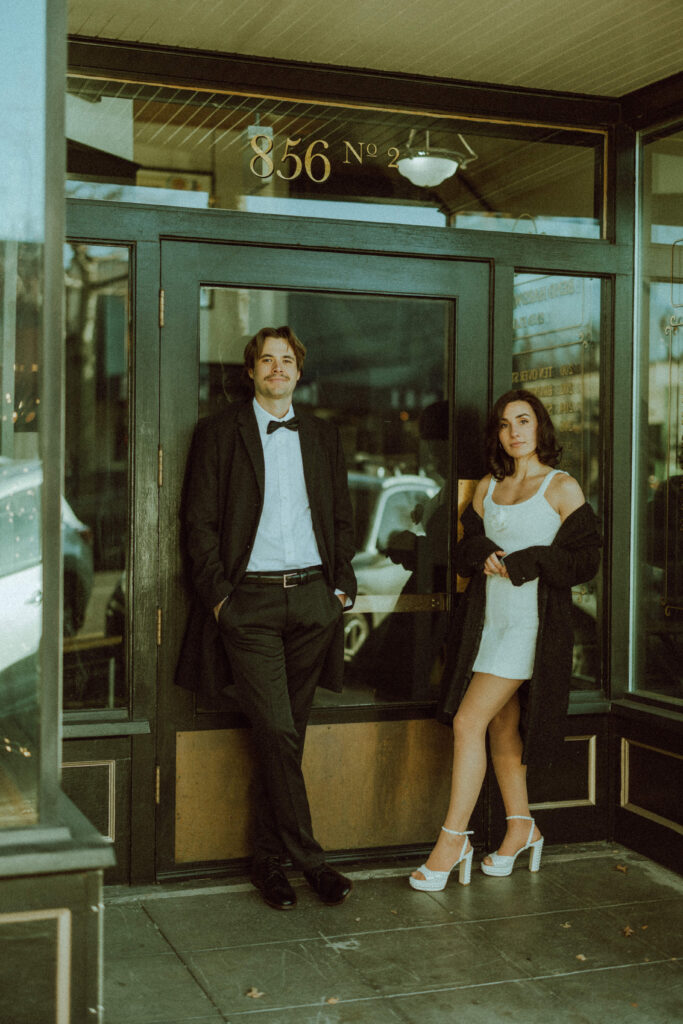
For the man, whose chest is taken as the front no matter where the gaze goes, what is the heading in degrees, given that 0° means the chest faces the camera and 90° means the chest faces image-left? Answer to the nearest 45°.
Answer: approximately 0°

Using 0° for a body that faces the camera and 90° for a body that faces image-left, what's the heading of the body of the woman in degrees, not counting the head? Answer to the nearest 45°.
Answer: approximately 45°

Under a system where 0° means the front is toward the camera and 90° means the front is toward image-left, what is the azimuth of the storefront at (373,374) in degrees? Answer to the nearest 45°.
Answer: approximately 0°

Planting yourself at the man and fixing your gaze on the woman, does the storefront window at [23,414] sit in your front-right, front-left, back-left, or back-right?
back-right

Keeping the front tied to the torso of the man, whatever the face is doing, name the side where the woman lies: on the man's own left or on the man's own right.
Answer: on the man's own left

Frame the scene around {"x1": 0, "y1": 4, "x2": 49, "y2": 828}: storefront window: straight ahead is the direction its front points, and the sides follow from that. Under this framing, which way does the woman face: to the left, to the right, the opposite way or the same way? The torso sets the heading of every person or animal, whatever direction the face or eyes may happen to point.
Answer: to the right
